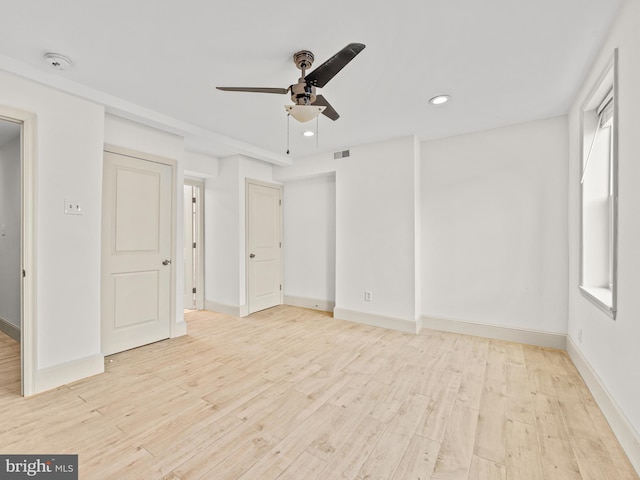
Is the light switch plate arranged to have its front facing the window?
yes

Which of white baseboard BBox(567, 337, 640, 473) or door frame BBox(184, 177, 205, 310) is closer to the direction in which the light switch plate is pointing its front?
the white baseboard

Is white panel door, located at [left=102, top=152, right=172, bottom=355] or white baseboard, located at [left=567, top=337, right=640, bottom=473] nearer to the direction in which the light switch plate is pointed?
the white baseboard

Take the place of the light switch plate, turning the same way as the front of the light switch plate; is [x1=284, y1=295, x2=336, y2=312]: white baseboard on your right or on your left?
on your left

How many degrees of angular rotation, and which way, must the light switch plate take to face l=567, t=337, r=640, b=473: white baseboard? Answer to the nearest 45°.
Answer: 0° — it already faces it

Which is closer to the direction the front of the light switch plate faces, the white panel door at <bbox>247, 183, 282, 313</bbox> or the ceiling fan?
the ceiling fan

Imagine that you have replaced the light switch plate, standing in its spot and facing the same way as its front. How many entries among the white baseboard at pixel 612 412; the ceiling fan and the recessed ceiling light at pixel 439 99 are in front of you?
3

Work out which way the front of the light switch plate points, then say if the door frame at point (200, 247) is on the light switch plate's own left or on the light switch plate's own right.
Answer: on the light switch plate's own left

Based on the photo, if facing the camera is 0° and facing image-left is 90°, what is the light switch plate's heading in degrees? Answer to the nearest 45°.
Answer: approximately 315°

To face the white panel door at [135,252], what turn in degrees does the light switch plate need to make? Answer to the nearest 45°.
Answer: approximately 90° to its left

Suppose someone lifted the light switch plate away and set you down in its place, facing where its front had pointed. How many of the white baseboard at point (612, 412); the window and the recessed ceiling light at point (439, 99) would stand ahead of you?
3
